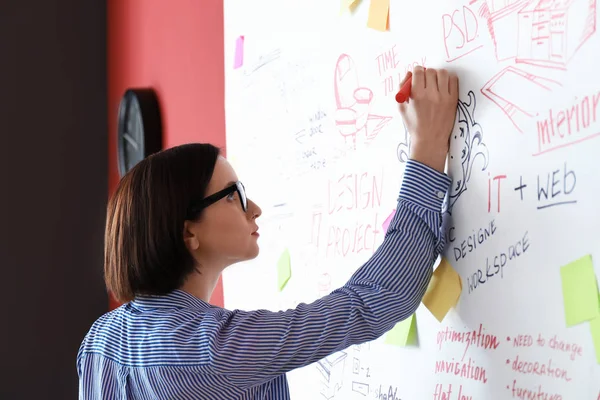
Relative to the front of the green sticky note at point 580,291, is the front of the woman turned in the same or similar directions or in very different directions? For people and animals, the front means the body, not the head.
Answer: very different directions

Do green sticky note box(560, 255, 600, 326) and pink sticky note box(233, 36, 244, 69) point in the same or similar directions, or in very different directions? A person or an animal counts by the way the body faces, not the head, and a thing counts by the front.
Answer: same or similar directions

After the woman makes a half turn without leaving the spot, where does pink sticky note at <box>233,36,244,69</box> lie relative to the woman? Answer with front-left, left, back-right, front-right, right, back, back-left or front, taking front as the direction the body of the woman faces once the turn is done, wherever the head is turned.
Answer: back-right

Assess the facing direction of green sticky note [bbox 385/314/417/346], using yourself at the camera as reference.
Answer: facing the viewer and to the left of the viewer

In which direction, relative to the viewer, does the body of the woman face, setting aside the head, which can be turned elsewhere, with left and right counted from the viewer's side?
facing away from the viewer and to the right of the viewer

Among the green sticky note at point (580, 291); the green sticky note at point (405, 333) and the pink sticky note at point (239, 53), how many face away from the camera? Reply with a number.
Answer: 0

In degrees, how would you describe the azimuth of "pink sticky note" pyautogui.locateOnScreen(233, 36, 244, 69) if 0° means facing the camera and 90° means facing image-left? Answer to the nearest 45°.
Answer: approximately 45°

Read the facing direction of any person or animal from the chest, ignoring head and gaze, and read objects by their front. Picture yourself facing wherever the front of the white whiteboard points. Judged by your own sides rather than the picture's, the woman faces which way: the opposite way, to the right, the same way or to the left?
the opposite way

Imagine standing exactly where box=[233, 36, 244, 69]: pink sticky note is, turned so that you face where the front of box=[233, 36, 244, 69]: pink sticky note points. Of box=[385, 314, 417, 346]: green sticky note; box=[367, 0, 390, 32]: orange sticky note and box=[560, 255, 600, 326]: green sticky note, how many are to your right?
0

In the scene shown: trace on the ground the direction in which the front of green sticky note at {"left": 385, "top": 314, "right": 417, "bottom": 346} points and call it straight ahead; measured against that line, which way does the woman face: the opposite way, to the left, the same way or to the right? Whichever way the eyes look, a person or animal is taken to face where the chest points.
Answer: the opposite way
